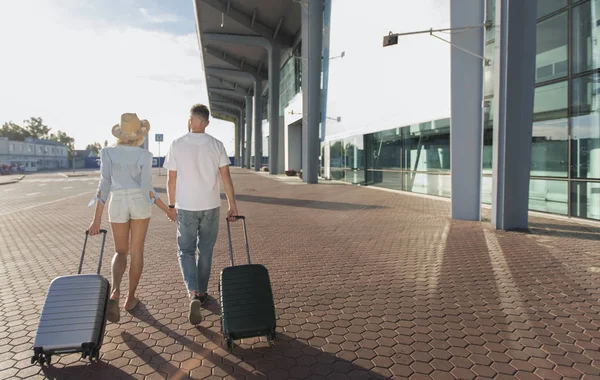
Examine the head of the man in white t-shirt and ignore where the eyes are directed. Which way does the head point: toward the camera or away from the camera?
away from the camera

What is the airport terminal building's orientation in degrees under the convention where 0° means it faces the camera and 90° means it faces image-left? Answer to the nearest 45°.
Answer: approximately 45°

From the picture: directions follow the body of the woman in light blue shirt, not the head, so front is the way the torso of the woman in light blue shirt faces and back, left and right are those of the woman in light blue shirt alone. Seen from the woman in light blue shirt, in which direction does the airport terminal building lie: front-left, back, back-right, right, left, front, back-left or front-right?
front-right

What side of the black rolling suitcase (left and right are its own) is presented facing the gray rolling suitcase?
right

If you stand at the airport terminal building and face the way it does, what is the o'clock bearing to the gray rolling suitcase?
The gray rolling suitcase is roughly at 11 o'clock from the airport terminal building.

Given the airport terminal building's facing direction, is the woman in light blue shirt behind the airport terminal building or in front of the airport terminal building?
in front

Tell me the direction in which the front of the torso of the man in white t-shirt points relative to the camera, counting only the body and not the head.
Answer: away from the camera

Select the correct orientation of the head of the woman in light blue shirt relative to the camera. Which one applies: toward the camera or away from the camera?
away from the camera

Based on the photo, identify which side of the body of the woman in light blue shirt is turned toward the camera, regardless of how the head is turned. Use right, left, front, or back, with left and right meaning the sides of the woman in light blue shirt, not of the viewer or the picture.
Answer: back

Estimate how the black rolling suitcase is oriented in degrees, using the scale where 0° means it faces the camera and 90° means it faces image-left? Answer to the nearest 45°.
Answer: approximately 0°
